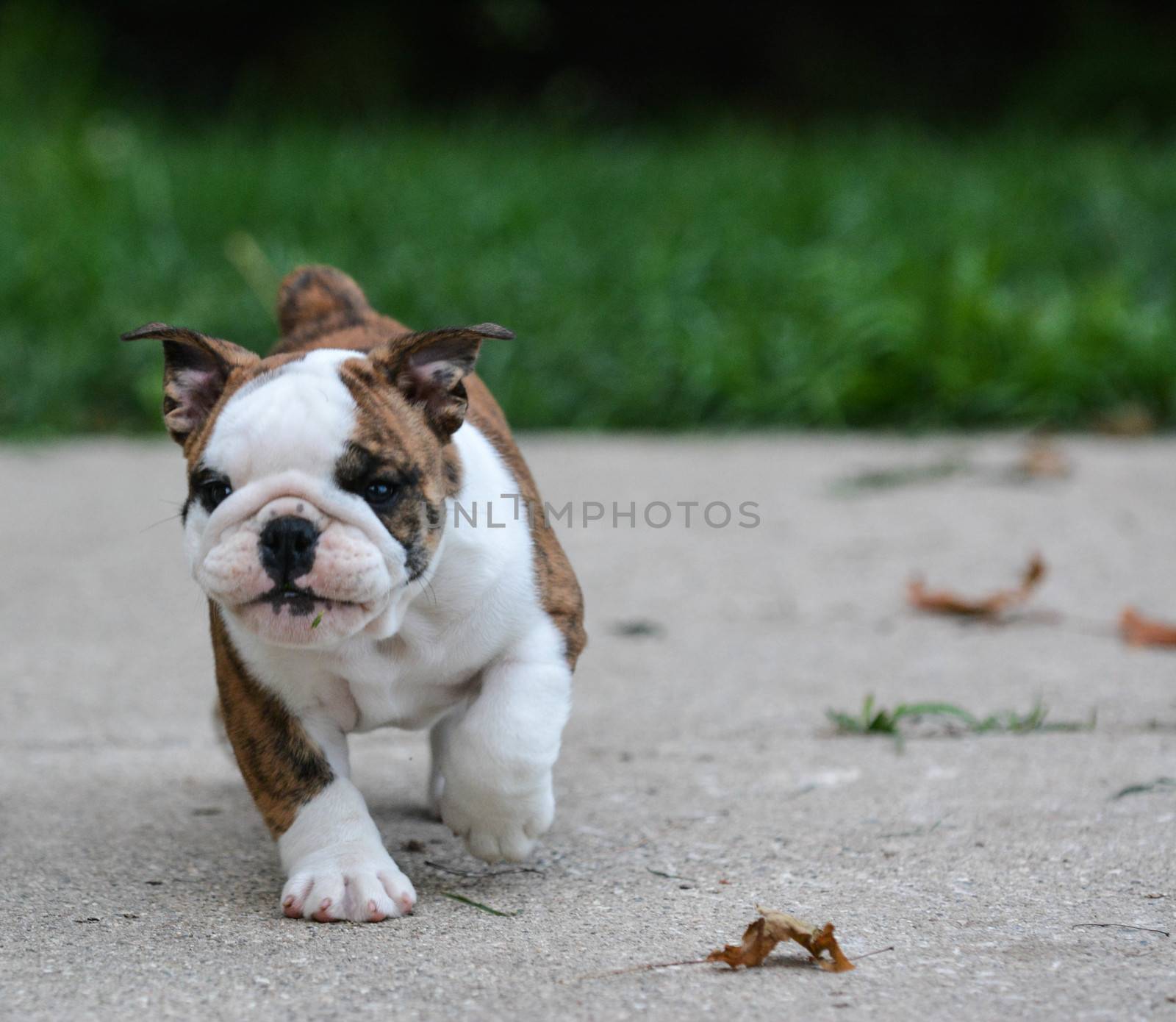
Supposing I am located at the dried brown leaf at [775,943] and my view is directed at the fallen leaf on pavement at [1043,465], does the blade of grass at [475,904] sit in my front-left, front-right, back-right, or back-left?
front-left

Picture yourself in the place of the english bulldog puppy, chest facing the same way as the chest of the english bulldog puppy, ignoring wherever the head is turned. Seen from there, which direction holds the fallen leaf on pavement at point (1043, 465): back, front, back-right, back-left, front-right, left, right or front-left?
back-left

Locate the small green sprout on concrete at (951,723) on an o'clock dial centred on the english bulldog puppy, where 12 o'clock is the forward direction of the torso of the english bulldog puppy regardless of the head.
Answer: The small green sprout on concrete is roughly at 8 o'clock from the english bulldog puppy.

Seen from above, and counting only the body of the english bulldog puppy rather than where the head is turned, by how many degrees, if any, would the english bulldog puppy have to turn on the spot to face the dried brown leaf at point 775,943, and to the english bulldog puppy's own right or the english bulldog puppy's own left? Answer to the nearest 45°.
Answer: approximately 45° to the english bulldog puppy's own left

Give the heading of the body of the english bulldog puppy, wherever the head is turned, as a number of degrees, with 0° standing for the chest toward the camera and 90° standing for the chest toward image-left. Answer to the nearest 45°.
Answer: approximately 0°

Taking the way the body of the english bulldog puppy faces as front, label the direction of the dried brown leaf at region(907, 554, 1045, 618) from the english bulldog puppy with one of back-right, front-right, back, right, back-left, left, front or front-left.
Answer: back-left
